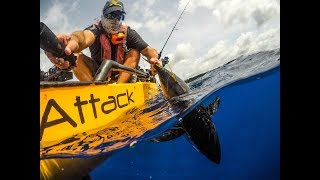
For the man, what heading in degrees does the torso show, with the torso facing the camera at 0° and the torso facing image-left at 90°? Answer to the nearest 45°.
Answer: approximately 0°
